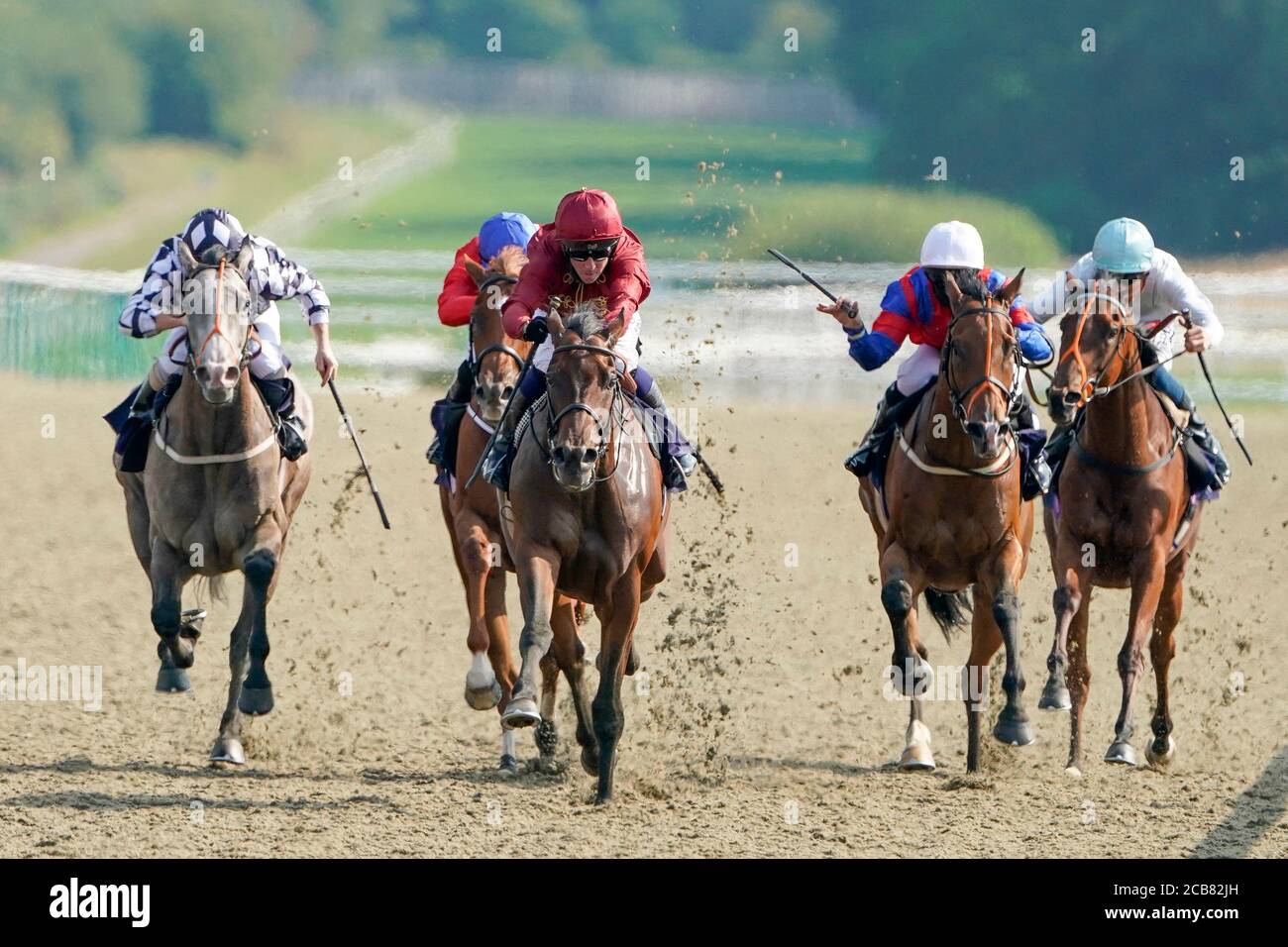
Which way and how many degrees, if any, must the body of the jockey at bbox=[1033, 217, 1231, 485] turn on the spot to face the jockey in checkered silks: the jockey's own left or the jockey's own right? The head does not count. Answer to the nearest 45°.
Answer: approximately 90° to the jockey's own right

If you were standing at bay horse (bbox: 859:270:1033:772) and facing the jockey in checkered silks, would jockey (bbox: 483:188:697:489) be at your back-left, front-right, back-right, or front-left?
front-left

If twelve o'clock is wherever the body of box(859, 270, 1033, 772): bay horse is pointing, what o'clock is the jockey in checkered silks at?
The jockey in checkered silks is roughly at 3 o'clock from the bay horse.

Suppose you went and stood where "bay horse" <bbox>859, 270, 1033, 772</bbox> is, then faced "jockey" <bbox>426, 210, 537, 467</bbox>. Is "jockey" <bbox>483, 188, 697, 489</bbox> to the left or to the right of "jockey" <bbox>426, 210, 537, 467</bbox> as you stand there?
left

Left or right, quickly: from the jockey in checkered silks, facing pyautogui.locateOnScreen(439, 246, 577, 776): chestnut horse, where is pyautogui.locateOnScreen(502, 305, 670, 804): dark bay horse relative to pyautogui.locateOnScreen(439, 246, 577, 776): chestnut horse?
right

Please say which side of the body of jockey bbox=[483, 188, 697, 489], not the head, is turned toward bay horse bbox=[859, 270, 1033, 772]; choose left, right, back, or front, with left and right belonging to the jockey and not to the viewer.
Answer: left

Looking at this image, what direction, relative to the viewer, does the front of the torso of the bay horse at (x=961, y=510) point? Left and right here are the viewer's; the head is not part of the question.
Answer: facing the viewer

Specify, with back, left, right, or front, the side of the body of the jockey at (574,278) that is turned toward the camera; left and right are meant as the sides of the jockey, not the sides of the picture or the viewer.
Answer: front

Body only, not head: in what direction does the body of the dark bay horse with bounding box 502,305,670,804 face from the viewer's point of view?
toward the camera

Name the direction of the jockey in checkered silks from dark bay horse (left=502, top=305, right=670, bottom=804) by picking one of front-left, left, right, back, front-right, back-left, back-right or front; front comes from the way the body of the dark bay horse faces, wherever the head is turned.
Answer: back-right

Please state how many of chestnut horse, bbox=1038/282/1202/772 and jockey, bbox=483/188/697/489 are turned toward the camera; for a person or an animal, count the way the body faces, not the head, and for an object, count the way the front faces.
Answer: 2

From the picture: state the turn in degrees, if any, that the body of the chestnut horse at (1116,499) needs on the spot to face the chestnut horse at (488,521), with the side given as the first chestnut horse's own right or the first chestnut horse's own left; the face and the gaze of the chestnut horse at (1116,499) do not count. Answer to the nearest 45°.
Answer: approximately 90° to the first chestnut horse's own right

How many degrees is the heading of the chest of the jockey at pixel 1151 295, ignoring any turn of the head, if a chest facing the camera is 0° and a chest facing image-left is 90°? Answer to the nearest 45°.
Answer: approximately 0°

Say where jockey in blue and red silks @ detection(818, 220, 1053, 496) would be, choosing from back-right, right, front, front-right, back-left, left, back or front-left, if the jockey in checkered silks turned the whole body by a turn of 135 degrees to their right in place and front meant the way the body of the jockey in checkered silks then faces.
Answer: back-right
